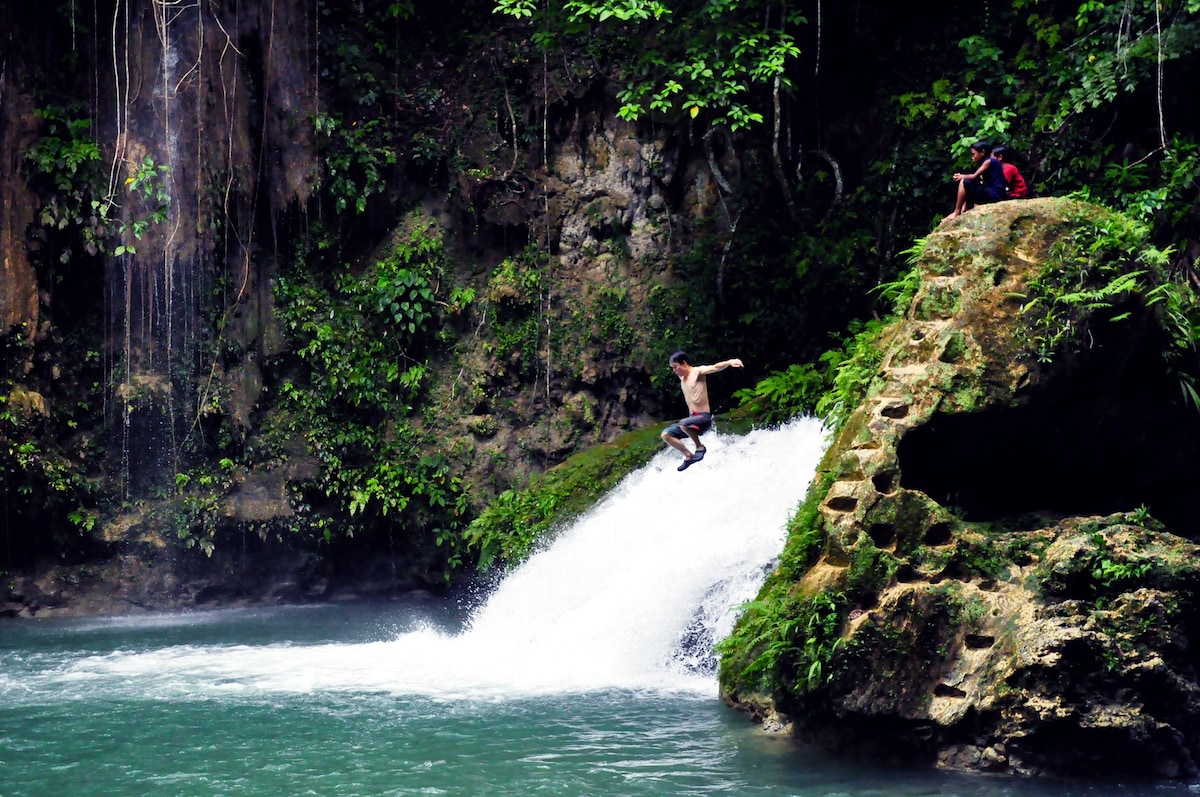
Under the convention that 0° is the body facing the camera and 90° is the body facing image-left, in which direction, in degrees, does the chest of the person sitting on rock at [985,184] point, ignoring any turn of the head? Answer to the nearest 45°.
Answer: approximately 90°

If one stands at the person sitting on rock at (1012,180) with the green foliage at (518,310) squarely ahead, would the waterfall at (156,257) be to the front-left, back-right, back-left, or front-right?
front-left

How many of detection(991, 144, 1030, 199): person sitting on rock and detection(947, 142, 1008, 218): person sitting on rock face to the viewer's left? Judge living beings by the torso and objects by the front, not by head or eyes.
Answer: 2

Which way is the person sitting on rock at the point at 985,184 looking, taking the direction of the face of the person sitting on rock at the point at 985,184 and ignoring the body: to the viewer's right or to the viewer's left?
to the viewer's left

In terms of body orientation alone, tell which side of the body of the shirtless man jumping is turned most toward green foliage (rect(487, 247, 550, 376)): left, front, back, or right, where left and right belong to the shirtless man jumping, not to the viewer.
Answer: right

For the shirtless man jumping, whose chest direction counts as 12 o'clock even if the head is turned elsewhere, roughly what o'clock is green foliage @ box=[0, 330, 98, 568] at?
The green foliage is roughly at 2 o'clock from the shirtless man jumping.

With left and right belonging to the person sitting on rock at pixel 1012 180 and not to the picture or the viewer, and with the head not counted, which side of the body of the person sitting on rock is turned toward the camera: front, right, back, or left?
left

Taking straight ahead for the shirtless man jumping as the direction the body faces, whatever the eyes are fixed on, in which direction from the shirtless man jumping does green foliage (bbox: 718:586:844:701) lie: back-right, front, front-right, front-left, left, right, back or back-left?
front-left

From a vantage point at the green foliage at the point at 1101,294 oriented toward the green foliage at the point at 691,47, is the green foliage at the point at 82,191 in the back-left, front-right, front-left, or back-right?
front-left
